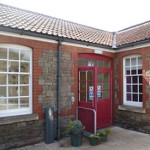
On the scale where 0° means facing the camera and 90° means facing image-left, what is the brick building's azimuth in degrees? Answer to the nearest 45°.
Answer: approximately 315°
